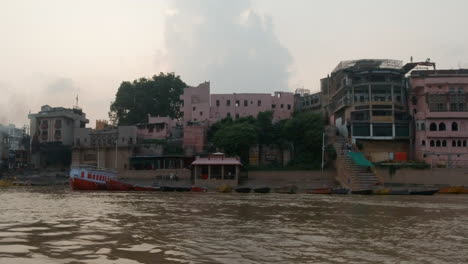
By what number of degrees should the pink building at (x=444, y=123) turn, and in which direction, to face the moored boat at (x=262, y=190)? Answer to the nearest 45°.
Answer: approximately 45° to its right

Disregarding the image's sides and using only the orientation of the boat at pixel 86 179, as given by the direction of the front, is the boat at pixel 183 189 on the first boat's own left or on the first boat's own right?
on the first boat's own left

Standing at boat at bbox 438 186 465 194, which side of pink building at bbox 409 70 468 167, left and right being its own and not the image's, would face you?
front

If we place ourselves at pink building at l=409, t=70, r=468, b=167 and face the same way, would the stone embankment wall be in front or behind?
in front

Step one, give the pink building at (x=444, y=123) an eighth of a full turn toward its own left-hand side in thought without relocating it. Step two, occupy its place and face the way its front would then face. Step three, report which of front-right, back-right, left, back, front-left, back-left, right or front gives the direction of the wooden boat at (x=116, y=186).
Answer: right

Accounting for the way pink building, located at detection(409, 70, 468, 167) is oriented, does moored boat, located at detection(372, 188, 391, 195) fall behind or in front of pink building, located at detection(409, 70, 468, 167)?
in front

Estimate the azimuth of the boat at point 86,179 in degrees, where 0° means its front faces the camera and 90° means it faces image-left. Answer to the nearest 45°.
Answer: approximately 45°

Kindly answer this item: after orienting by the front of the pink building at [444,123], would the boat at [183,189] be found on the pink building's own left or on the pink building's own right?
on the pink building's own right

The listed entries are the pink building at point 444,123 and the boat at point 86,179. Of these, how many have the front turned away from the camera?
0

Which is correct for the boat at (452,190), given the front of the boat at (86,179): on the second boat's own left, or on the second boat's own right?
on the second boat's own left

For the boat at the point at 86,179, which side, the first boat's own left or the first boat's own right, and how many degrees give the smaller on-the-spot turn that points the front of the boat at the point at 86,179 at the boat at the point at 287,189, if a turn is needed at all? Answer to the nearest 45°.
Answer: approximately 135° to the first boat's own left

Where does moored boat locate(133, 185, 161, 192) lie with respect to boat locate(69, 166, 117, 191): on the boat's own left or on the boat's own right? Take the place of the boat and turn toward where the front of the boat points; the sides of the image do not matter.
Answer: on the boat's own left

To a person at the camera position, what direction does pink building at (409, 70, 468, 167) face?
facing the viewer
